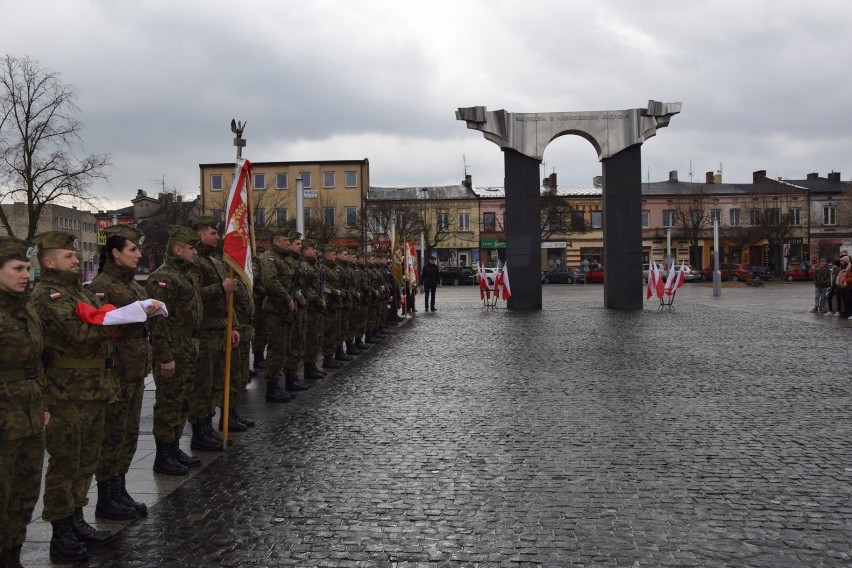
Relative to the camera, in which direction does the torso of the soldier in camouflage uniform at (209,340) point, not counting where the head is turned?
to the viewer's right

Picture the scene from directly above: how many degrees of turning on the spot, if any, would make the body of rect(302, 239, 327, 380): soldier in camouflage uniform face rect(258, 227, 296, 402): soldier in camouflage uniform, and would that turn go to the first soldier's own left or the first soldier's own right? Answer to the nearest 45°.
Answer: approximately 90° to the first soldier's own right

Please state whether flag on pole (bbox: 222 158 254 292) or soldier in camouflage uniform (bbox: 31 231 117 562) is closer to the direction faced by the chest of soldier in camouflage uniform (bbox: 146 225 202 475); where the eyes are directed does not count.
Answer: the flag on pole

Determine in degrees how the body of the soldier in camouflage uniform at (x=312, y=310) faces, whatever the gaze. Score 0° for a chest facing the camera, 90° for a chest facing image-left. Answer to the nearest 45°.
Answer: approximately 270°

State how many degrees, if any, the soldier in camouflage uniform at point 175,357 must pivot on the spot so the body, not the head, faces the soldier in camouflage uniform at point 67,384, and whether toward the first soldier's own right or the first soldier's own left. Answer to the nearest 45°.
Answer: approximately 90° to the first soldier's own right

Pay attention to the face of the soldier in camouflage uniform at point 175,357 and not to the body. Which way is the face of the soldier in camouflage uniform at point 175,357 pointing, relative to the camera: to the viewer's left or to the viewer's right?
to the viewer's right

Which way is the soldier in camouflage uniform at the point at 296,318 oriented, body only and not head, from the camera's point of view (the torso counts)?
to the viewer's right

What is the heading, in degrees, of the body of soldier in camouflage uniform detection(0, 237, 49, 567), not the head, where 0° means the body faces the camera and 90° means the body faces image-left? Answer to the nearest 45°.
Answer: approximately 315°

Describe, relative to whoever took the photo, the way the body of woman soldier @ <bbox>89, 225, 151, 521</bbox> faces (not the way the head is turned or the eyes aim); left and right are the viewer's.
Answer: facing to the right of the viewer

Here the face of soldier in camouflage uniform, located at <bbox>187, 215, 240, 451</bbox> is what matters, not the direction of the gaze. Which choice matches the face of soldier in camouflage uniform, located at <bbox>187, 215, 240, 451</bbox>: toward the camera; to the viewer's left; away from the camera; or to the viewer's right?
to the viewer's right

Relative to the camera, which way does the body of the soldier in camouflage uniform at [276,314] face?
to the viewer's right

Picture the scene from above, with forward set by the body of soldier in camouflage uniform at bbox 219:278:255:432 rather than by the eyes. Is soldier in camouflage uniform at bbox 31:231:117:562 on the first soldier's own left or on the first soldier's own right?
on the first soldier's own right

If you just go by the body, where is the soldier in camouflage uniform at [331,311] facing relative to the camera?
to the viewer's right

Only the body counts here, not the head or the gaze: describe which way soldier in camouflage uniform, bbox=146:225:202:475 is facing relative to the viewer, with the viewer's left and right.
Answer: facing to the right of the viewer
